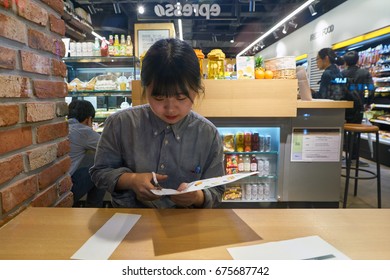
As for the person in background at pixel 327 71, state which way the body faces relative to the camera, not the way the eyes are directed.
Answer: to the viewer's left

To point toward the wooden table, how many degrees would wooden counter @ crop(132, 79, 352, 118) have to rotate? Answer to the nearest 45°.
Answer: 0° — it already faces it

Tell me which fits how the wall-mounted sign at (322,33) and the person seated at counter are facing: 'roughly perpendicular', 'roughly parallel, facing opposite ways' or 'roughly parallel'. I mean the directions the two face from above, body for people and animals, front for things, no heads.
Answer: roughly perpendicular

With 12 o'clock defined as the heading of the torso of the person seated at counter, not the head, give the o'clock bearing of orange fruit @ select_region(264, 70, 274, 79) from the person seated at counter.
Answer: The orange fruit is roughly at 7 o'clock from the person seated at counter.

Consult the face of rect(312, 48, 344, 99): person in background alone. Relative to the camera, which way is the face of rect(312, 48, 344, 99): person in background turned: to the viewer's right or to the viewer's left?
to the viewer's left

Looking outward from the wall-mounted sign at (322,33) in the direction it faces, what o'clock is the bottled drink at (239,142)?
The bottled drink is roughly at 11 o'clock from the wall-mounted sign.

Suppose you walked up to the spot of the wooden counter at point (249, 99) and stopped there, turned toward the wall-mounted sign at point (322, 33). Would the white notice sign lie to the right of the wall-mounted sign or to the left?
right
